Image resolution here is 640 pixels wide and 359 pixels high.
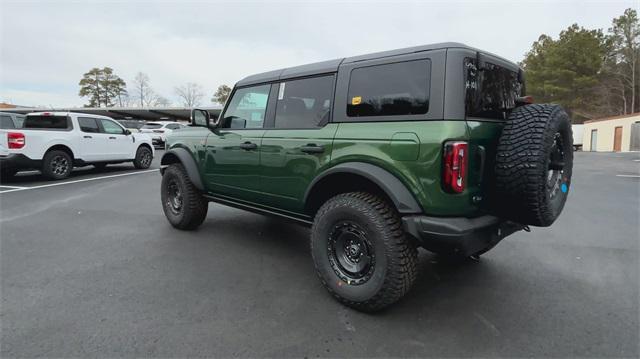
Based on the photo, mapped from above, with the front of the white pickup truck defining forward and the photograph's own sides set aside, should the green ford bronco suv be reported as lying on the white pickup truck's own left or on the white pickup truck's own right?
on the white pickup truck's own right

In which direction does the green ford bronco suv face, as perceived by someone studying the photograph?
facing away from the viewer and to the left of the viewer

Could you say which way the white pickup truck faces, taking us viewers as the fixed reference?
facing away from the viewer and to the right of the viewer

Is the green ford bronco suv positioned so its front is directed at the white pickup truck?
yes

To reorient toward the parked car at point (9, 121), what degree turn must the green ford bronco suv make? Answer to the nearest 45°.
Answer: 0° — it already faces it

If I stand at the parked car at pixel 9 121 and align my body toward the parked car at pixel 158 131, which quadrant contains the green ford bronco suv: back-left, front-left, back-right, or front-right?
back-right

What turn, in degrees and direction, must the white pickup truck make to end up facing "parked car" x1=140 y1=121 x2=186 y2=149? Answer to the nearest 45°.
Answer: approximately 45° to its left

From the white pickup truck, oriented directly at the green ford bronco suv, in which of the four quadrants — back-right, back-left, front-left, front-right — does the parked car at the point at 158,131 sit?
back-left
